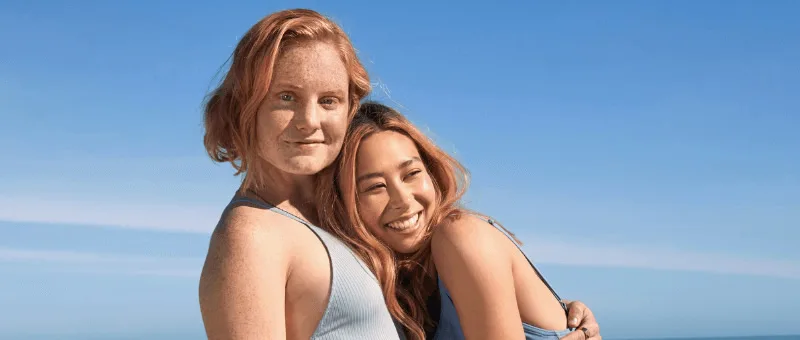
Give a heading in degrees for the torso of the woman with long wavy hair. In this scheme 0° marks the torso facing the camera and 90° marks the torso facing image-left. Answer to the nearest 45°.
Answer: approximately 90°

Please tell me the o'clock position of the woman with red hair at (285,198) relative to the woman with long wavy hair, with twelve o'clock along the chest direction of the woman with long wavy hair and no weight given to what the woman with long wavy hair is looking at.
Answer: The woman with red hair is roughly at 11 o'clock from the woman with long wavy hair.
